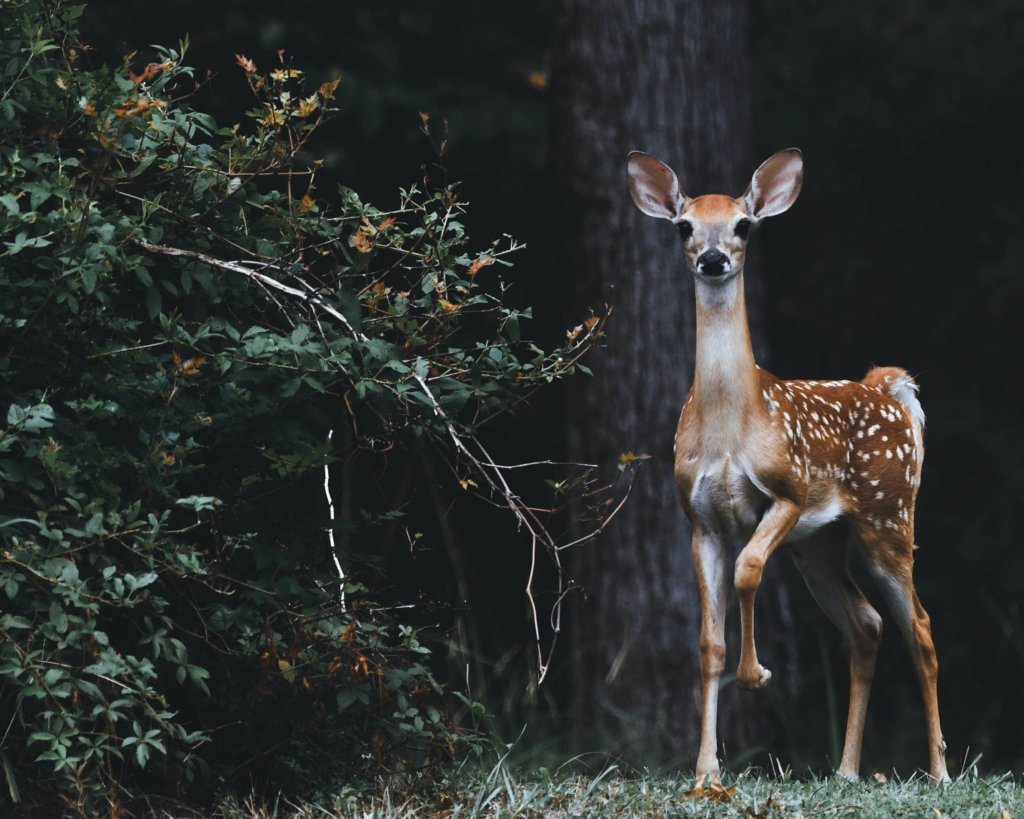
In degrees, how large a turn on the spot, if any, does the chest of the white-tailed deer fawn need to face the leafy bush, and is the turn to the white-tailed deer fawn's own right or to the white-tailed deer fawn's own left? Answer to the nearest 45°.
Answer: approximately 45° to the white-tailed deer fawn's own right

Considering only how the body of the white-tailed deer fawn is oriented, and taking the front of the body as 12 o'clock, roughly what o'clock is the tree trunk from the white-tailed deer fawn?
The tree trunk is roughly at 4 o'clock from the white-tailed deer fawn.

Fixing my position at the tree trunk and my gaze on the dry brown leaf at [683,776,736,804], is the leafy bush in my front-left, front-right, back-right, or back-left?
front-right

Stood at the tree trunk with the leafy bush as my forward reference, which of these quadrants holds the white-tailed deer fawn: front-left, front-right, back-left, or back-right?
front-left

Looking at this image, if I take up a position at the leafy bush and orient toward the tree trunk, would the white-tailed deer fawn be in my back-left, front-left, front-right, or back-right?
front-right

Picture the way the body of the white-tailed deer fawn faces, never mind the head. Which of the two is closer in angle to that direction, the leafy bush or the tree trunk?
the leafy bush

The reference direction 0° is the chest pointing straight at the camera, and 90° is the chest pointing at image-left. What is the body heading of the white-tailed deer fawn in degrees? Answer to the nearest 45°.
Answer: approximately 45°
